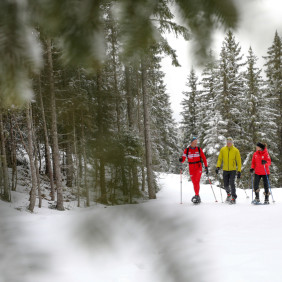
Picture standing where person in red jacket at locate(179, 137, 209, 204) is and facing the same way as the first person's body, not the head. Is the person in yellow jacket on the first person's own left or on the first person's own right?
on the first person's own left

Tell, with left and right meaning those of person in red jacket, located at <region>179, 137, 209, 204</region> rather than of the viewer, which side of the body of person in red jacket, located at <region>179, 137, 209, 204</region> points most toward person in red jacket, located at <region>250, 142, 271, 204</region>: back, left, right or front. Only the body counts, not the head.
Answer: left

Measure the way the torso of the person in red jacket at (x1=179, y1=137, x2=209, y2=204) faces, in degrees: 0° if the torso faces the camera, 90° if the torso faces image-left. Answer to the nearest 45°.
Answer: approximately 0°

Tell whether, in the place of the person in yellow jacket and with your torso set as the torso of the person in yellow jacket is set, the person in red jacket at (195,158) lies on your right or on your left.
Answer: on your right

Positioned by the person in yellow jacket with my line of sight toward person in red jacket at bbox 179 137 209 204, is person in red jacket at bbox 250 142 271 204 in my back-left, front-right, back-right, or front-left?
back-left

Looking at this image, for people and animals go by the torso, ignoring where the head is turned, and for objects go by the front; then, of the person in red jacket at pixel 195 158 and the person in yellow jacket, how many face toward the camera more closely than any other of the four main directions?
2

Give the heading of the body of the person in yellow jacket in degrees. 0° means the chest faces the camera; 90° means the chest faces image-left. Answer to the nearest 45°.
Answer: approximately 0°
